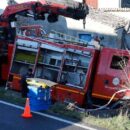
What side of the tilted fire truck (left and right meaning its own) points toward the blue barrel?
right

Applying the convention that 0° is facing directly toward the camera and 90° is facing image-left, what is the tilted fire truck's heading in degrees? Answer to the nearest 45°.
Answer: approximately 270°
